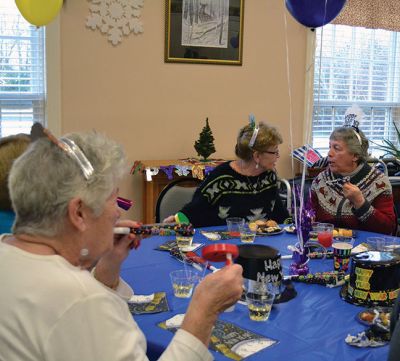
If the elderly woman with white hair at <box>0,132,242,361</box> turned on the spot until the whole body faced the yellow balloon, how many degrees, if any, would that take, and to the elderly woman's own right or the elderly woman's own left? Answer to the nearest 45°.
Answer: approximately 45° to the elderly woman's own left

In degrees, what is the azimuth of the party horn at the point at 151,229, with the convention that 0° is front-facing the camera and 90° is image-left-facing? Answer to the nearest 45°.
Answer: approximately 270°

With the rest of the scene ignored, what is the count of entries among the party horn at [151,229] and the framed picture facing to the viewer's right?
1

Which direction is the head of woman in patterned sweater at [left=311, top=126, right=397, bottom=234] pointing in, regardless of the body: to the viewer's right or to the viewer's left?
to the viewer's left

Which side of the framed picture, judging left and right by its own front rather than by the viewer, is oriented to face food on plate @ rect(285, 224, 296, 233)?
front

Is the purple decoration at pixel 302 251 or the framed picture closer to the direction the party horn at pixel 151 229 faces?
the purple decoration

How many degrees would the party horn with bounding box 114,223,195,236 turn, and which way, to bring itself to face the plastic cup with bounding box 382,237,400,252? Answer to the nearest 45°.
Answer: approximately 45° to its left

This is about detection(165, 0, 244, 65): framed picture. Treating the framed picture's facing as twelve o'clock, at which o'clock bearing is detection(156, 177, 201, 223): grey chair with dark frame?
The grey chair with dark frame is roughly at 12 o'clock from the framed picture.

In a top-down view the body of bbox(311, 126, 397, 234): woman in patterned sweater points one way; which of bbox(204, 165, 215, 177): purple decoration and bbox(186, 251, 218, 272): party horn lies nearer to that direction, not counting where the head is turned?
the party horn

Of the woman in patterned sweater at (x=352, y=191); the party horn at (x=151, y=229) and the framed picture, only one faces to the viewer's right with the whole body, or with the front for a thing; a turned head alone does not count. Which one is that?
the party horn

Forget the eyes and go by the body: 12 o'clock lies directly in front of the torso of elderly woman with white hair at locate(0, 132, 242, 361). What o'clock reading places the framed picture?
The framed picture is roughly at 11 o'clock from the elderly woman with white hair.

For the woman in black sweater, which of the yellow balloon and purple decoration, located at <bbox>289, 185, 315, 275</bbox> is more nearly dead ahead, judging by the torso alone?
the purple decoration

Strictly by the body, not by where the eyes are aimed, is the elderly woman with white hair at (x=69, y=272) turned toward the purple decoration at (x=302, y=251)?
yes

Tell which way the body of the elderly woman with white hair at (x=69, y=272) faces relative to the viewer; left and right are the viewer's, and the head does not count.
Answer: facing away from the viewer and to the right of the viewer

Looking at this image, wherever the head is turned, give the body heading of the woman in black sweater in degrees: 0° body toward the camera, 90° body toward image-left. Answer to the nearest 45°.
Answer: approximately 315°
